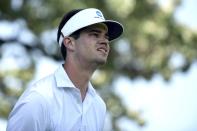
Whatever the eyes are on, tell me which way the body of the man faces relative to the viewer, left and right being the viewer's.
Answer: facing the viewer and to the right of the viewer

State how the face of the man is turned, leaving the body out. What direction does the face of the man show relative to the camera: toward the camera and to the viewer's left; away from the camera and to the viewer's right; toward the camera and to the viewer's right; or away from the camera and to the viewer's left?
toward the camera and to the viewer's right

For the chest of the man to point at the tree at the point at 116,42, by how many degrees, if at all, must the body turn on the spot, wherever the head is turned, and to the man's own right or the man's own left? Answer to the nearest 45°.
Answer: approximately 135° to the man's own left
